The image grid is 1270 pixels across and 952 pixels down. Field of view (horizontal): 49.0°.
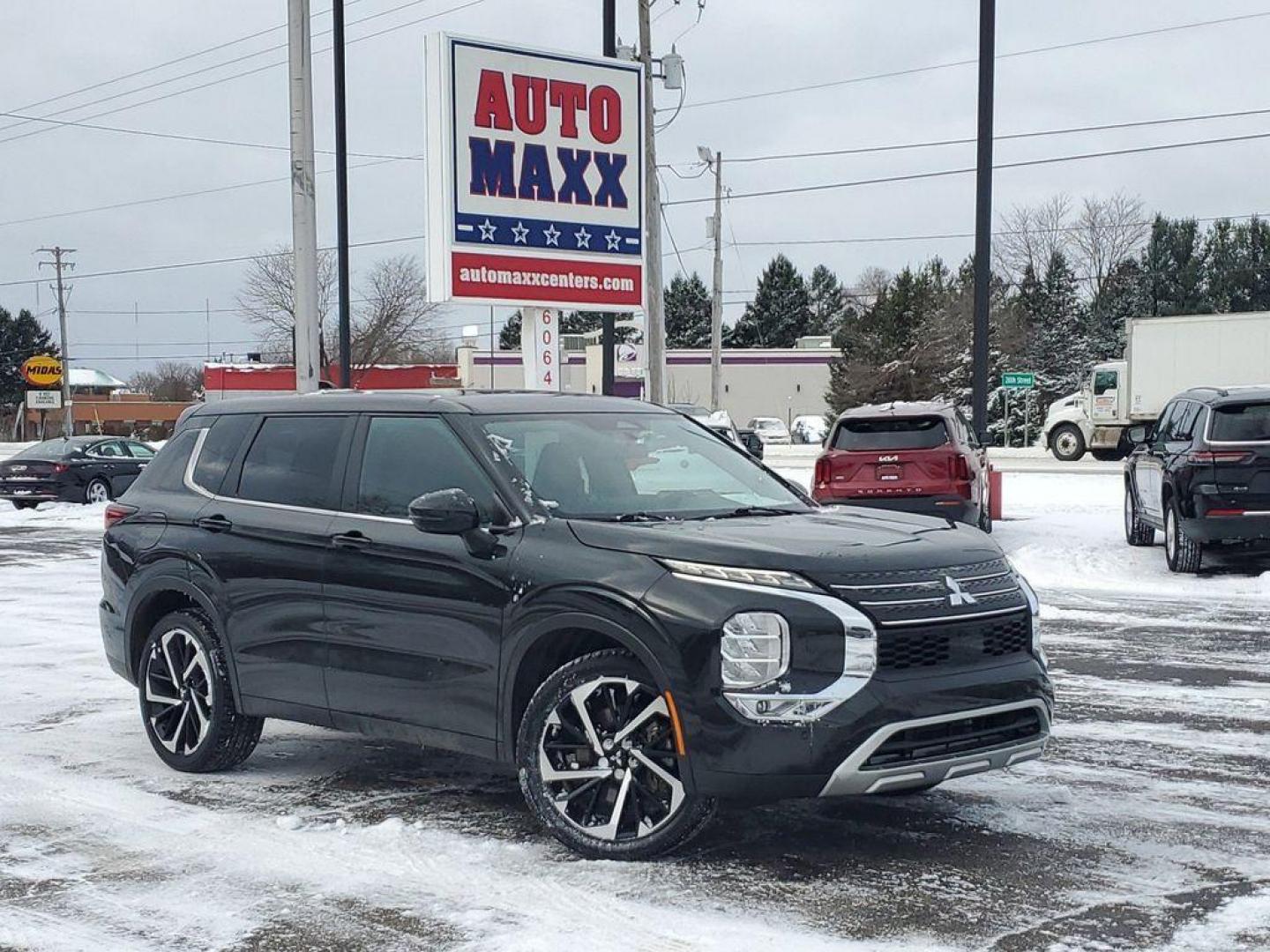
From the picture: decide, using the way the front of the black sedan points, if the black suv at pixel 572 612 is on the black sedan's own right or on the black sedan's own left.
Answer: on the black sedan's own right

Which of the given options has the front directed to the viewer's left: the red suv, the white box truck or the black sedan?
the white box truck

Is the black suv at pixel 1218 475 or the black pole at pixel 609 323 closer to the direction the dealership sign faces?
the black suv

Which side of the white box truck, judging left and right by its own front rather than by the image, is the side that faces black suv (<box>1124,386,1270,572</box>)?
left

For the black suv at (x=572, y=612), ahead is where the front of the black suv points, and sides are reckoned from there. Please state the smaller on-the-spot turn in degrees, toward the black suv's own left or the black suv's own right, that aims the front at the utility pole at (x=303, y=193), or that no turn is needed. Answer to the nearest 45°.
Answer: approximately 135° to the black suv's own left

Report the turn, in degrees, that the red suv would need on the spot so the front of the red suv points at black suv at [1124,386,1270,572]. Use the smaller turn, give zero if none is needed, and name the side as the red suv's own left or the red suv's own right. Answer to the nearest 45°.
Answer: approximately 135° to the red suv's own right

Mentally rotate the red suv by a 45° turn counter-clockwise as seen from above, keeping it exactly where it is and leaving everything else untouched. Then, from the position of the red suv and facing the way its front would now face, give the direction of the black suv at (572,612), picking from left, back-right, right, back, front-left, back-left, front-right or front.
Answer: back-left

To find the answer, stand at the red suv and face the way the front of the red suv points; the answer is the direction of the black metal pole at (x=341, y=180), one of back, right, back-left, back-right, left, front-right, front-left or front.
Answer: front-left

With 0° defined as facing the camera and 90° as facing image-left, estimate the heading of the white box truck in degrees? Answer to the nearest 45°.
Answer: approximately 90°

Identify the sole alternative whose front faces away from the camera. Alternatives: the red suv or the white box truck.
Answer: the red suv

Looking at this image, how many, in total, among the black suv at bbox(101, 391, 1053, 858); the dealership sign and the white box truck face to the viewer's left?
1

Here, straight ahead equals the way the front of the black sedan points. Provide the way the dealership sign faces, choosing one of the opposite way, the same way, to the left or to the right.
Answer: to the right

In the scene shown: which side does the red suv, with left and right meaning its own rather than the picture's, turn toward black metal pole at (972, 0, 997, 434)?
front

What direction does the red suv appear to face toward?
away from the camera

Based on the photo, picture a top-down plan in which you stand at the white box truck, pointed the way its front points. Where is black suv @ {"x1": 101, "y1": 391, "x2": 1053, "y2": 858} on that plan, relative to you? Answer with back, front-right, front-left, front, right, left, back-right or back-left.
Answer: left
